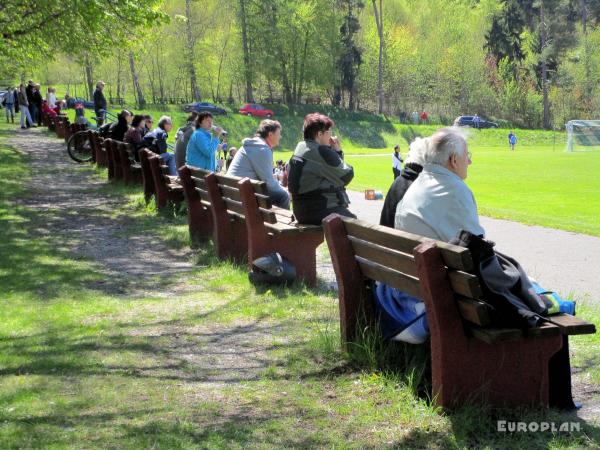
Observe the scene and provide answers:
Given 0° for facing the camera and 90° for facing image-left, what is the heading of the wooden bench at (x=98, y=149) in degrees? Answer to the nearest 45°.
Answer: approximately 270°

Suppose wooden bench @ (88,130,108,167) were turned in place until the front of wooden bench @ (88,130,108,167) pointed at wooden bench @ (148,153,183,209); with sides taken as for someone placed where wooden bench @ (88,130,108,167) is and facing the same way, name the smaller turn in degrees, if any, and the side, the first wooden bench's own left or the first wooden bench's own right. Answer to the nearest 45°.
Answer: approximately 90° to the first wooden bench's own right

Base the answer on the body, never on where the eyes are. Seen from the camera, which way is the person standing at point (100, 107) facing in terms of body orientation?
to the viewer's right

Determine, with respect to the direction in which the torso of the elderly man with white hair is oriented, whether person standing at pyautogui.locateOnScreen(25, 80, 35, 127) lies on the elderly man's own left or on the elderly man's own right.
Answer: on the elderly man's own left

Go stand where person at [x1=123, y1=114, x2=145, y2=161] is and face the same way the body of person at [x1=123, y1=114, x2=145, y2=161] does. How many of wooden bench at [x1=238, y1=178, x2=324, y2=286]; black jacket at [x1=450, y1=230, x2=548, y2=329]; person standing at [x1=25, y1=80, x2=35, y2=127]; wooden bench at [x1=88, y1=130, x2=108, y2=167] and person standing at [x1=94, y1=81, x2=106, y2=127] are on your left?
3

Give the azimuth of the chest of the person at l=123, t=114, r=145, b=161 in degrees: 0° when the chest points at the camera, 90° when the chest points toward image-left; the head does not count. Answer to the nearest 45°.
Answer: approximately 270°

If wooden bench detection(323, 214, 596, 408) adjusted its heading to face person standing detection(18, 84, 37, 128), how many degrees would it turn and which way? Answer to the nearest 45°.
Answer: approximately 90° to its left

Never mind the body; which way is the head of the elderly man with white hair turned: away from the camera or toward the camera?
away from the camera

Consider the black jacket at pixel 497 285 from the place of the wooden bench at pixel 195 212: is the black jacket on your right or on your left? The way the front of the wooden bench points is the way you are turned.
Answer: on your right
